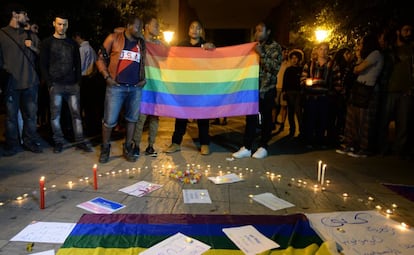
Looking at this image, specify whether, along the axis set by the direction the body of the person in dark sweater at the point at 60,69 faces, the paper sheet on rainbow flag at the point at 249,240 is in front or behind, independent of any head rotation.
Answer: in front

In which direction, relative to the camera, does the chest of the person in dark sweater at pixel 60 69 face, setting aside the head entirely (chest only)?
toward the camera

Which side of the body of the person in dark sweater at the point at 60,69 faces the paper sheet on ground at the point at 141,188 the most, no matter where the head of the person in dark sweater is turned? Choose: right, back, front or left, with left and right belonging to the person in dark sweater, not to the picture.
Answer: front

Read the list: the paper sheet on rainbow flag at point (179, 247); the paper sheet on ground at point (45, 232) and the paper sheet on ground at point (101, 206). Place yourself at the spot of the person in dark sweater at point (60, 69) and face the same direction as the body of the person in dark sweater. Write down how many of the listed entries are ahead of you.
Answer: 3

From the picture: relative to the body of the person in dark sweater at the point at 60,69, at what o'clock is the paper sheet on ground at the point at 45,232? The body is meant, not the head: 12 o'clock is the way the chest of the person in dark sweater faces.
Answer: The paper sheet on ground is roughly at 12 o'clock from the person in dark sweater.

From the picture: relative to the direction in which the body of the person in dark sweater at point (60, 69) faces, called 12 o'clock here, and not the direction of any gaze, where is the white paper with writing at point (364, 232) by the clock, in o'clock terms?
The white paper with writing is roughly at 11 o'clock from the person in dark sweater.

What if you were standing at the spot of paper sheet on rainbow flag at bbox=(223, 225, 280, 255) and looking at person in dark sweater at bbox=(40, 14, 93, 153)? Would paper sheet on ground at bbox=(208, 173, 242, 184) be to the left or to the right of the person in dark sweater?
right

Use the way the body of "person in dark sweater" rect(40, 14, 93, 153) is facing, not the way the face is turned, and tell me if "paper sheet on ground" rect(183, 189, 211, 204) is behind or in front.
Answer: in front

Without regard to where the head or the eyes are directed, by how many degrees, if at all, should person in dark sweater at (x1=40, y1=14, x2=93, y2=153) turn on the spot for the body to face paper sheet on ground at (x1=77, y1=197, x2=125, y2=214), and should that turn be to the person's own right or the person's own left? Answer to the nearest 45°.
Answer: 0° — they already face it

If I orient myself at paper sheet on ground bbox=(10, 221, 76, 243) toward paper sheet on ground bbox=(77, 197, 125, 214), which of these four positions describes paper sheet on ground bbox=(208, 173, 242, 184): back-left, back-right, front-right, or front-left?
front-right

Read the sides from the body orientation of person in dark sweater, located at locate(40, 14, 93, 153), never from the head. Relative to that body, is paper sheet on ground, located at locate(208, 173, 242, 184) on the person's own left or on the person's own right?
on the person's own left

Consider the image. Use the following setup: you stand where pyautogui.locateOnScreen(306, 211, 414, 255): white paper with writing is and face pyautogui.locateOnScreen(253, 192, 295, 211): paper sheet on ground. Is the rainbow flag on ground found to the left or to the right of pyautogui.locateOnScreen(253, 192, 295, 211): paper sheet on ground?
left

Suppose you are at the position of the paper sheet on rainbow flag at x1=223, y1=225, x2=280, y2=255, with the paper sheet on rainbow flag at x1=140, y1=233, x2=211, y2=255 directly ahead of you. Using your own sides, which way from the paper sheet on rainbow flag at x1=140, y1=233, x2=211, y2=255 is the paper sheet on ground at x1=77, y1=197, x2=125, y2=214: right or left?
right
